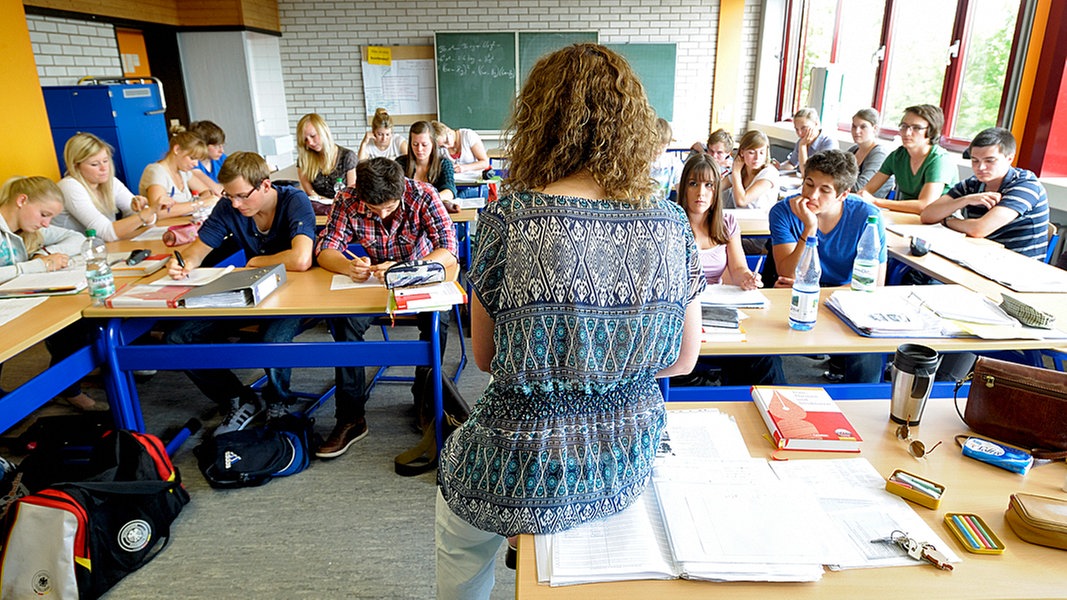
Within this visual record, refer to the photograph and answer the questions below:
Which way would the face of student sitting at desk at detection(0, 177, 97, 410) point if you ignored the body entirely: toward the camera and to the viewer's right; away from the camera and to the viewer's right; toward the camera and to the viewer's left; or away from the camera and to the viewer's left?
toward the camera and to the viewer's right

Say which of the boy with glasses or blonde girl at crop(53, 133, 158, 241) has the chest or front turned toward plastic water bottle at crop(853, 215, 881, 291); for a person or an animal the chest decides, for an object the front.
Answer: the blonde girl

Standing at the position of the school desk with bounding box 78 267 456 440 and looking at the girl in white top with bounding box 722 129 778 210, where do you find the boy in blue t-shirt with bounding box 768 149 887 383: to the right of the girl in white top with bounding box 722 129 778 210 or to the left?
right

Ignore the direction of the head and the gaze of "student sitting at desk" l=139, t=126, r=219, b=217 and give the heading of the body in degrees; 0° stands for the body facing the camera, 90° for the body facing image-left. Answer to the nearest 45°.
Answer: approximately 315°

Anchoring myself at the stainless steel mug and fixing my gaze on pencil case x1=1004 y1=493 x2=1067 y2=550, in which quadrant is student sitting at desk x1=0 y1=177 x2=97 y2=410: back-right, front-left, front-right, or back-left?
back-right

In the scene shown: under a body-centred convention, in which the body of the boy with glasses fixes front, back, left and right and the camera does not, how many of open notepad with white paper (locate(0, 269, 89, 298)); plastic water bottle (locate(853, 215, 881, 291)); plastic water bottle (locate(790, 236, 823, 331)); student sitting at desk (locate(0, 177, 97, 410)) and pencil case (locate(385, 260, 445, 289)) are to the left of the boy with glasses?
3

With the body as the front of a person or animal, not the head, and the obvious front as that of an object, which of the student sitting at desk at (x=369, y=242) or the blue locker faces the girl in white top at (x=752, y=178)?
the blue locker

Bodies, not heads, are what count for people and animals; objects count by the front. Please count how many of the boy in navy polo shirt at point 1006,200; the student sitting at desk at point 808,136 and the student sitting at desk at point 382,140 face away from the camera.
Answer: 0

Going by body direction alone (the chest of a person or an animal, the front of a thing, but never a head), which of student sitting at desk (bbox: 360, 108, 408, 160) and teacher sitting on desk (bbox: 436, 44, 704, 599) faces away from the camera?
the teacher sitting on desk

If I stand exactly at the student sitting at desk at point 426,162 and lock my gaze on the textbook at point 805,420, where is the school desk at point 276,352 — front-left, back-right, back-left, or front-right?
front-right

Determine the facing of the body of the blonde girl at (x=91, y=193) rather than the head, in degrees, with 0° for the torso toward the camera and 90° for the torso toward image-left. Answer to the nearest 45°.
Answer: approximately 315°

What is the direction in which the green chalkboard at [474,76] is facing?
toward the camera

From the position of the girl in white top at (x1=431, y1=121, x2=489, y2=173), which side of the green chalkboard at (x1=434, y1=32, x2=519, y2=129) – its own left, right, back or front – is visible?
front

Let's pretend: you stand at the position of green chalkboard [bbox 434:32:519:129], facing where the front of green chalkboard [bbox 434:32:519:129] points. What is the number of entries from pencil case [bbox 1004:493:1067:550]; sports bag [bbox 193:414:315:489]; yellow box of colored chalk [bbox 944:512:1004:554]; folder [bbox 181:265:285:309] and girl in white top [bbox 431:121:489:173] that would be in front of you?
5

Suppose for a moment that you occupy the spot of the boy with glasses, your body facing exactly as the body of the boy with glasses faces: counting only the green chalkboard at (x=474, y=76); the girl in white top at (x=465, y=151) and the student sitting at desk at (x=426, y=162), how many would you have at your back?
3

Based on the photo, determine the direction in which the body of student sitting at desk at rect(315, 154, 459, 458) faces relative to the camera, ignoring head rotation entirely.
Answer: toward the camera

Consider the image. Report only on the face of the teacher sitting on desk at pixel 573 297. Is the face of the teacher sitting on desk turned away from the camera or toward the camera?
away from the camera

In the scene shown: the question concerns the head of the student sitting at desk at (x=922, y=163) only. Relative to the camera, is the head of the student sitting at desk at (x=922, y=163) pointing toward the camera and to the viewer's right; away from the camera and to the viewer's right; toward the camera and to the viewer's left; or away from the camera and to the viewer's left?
toward the camera and to the viewer's left

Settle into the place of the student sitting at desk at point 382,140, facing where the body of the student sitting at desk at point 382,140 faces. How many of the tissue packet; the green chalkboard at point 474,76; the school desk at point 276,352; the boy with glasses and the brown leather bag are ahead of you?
4

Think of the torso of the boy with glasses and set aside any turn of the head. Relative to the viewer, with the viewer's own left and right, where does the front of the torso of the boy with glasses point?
facing the viewer and to the left of the viewer
